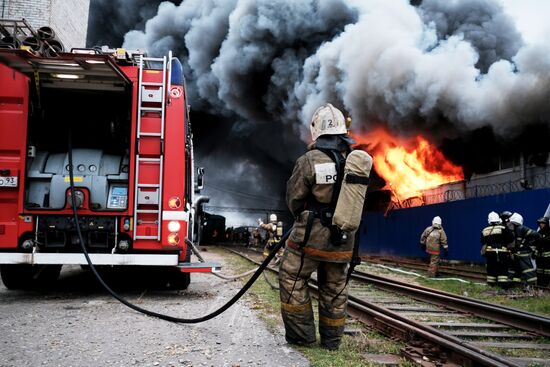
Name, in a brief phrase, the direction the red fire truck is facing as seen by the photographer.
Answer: facing away from the viewer

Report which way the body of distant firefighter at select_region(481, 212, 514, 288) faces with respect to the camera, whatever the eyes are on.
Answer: away from the camera

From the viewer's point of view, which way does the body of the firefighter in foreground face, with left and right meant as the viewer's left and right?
facing away from the viewer and to the left of the viewer

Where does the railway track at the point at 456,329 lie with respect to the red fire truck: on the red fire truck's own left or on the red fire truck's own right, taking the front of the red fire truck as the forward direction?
on the red fire truck's own right

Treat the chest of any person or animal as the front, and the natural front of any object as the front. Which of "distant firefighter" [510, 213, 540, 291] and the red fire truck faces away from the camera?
the red fire truck

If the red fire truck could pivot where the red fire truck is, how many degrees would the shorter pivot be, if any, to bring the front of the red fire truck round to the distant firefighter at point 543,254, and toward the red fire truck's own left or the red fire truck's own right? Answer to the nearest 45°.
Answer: approximately 90° to the red fire truck's own right

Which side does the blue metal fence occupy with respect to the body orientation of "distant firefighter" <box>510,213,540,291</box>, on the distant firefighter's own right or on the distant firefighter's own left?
on the distant firefighter's own right

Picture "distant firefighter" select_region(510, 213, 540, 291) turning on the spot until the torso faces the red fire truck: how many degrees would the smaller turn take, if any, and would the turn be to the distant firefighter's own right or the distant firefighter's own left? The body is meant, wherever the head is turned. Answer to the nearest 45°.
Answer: approximately 45° to the distant firefighter's own left

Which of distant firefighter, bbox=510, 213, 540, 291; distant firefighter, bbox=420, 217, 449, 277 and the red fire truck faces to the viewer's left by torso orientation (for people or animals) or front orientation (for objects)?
distant firefighter, bbox=510, 213, 540, 291

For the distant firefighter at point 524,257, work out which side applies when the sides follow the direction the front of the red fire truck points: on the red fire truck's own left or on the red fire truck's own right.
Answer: on the red fire truck's own right
